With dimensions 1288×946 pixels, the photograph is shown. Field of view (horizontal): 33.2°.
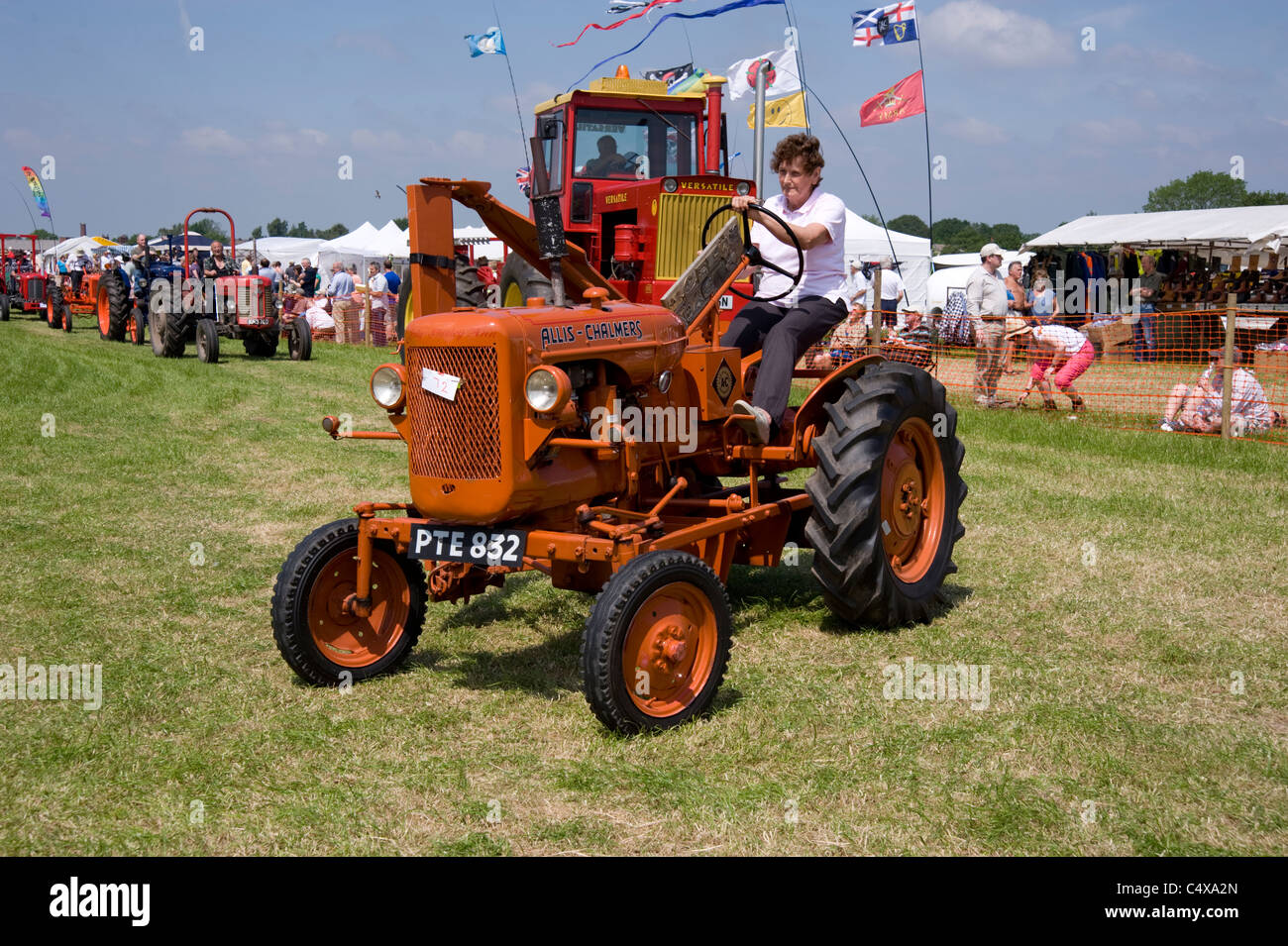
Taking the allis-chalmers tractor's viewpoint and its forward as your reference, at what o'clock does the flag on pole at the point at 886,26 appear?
The flag on pole is roughly at 5 o'clock from the allis-chalmers tractor.

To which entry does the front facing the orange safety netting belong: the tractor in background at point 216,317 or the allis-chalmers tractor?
the tractor in background

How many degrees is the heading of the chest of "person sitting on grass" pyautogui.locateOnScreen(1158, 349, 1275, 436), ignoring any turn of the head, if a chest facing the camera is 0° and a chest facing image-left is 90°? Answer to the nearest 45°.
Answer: approximately 45°

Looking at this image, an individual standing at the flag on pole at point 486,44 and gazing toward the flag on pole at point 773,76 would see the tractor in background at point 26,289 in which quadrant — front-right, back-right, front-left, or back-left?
back-left

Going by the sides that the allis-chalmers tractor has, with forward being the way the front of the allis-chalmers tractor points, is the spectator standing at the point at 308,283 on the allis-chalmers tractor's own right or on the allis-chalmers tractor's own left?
on the allis-chalmers tractor's own right

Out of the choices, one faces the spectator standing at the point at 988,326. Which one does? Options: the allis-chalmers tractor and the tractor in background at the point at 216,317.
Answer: the tractor in background
